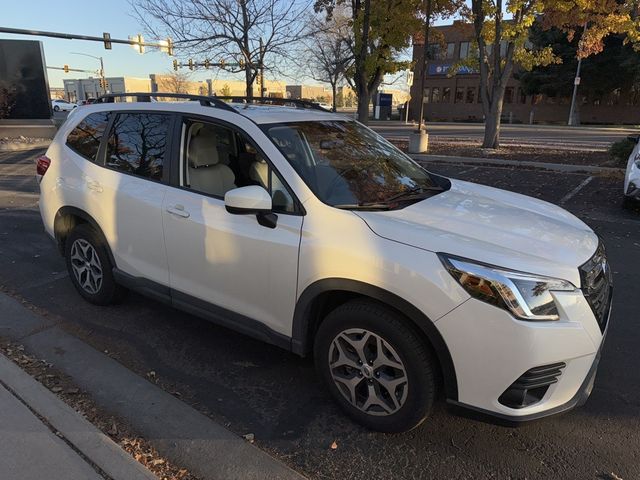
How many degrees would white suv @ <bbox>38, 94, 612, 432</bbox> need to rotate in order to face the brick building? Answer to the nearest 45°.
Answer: approximately 90° to its left

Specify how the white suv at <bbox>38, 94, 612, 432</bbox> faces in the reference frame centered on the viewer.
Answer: facing the viewer and to the right of the viewer

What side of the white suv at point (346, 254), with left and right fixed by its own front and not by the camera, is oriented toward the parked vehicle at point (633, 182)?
left

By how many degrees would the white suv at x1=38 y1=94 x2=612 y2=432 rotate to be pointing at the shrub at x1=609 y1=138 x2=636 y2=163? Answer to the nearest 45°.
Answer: approximately 90° to its left
